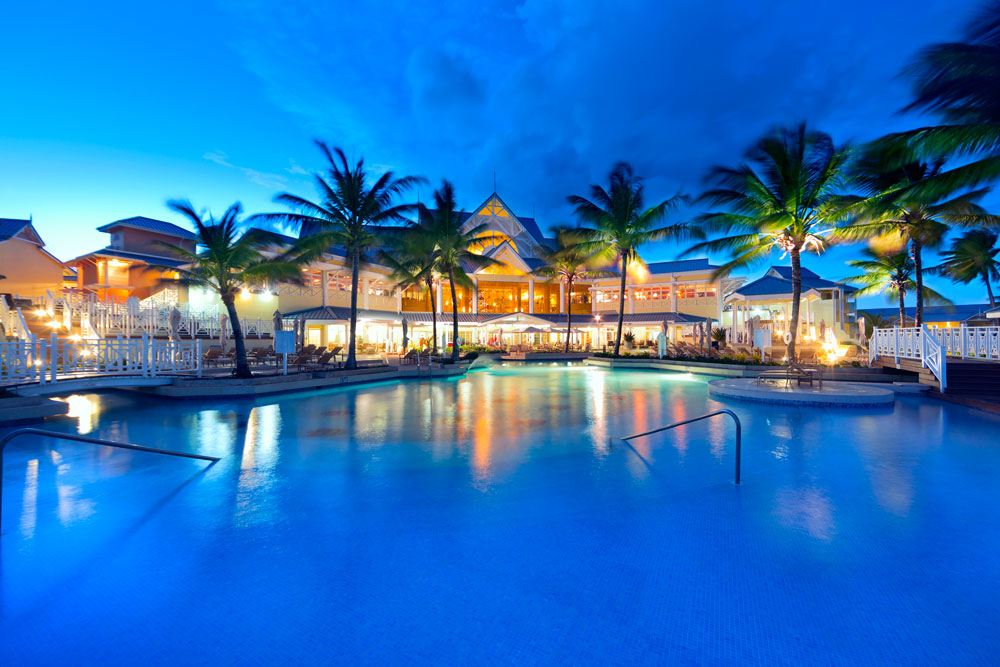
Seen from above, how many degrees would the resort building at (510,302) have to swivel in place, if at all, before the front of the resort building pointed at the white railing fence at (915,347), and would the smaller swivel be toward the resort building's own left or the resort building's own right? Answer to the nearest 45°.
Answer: approximately 45° to the resort building's own left

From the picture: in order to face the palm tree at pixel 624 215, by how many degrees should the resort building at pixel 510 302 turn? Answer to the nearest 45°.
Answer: approximately 45° to its left

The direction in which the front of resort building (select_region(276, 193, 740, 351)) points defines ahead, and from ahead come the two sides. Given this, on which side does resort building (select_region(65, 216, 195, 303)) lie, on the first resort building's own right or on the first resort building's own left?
on the first resort building's own right

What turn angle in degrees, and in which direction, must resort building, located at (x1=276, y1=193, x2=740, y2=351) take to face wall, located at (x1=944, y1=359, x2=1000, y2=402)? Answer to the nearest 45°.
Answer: approximately 45° to its left

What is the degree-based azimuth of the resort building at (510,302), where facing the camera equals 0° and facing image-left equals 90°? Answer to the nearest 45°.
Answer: approximately 0°

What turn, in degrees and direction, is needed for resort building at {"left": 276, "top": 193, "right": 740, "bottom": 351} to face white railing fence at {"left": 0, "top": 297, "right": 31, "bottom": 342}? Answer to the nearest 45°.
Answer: approximately 45° to its right

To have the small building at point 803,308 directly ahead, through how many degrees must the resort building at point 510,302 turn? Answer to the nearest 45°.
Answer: approximately 90° to its left

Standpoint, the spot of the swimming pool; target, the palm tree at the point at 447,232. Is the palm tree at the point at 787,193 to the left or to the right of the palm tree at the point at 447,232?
right
